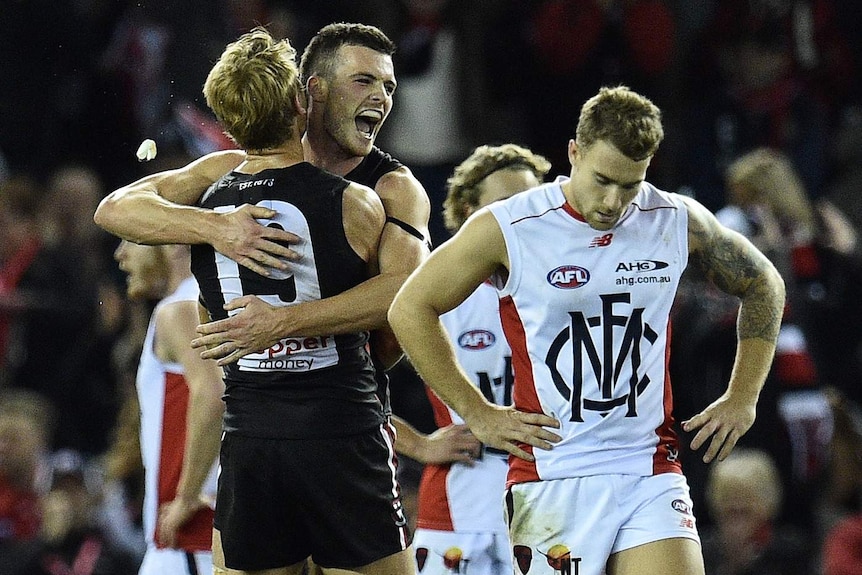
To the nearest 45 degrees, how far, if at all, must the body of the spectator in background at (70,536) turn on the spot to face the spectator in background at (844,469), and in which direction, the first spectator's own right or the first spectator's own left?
approximately 90° to the first spectator's own left

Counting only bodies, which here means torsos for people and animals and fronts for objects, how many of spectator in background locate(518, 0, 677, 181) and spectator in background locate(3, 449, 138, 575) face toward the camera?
2

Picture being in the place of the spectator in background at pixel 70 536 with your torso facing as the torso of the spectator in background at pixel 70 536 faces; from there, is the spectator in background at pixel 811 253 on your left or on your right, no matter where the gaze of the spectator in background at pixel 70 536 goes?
on your left

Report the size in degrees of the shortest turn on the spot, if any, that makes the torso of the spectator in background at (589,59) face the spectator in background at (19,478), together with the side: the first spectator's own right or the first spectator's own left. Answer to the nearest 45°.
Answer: approximately 90° to the first spectator's own right

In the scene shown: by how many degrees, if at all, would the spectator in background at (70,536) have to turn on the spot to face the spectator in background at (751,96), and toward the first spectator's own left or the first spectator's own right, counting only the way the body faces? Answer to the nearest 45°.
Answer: approximately 90° to the first spectator's own left

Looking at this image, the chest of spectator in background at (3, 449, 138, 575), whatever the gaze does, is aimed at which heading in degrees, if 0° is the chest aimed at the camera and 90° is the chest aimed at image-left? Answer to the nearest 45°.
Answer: approximately 0°
